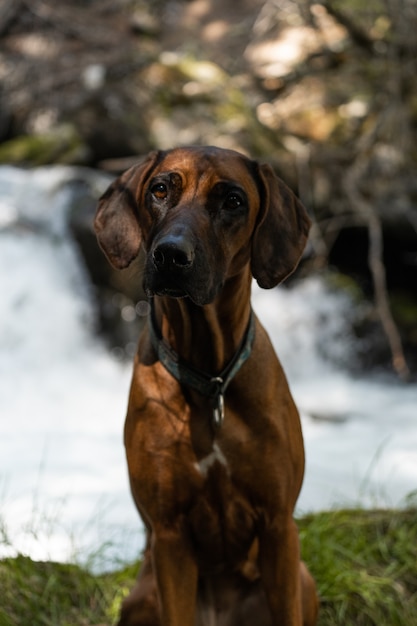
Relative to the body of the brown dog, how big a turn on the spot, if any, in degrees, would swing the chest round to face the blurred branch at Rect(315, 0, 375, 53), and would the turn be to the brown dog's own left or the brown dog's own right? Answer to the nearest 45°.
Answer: approximately 180°

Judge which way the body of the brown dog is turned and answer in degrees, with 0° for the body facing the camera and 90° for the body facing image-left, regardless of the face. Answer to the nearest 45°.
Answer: approximately 0°
